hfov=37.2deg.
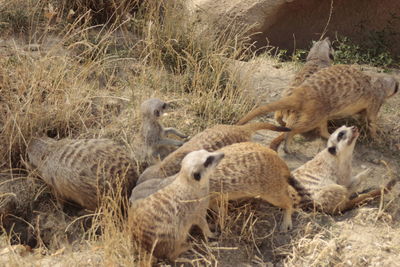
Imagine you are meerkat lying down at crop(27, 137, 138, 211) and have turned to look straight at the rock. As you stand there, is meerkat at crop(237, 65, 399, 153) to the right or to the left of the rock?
right

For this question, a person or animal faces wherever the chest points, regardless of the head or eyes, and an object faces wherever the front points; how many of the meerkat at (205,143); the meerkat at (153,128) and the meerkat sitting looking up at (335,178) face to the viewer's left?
1

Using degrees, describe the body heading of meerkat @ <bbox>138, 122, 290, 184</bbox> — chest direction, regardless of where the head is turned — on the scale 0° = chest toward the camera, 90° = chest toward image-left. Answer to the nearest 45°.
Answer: approximately 90°

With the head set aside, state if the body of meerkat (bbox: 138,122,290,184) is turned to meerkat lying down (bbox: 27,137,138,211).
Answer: yes

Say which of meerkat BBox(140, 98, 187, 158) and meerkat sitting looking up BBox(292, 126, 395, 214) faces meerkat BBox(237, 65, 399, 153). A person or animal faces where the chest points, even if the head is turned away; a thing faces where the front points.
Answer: meerkat BBox(140, 98, 187, 158)

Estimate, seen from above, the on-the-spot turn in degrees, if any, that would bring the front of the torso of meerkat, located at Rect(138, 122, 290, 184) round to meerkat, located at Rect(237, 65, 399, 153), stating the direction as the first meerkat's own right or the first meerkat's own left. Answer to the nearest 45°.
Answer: approximately 135° to the first meerkat's own right

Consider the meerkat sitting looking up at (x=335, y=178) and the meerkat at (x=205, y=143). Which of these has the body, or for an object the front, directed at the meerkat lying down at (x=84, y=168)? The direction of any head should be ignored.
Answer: the meerkat

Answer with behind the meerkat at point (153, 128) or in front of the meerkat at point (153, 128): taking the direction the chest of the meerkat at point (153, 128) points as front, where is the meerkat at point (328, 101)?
in front

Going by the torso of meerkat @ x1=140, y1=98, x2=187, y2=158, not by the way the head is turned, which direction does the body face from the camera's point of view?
to the viewer's right

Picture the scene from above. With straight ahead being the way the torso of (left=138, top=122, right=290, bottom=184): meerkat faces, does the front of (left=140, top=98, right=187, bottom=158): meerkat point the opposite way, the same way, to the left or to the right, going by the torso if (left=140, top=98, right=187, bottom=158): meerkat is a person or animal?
the opposite way

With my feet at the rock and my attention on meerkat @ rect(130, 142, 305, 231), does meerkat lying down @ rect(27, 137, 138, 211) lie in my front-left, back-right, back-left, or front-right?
front-right
